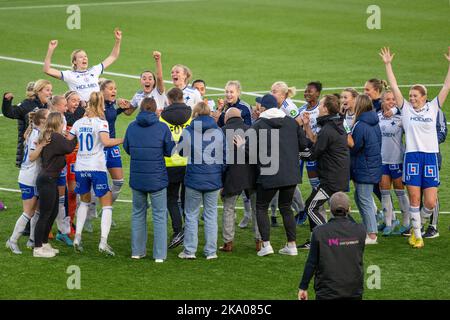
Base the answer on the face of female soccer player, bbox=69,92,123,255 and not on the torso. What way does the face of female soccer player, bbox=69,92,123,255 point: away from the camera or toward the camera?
away from the camera

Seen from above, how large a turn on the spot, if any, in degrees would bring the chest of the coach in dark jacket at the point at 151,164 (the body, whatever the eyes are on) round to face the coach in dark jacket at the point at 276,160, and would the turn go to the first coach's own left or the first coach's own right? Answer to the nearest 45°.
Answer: approximately 90° to the first coach's own right

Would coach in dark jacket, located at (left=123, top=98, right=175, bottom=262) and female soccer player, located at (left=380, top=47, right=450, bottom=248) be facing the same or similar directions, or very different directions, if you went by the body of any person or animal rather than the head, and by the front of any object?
very different directions

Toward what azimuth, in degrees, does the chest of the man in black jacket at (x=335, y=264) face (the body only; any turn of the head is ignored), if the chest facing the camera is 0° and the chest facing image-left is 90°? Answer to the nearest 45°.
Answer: approximately 180°

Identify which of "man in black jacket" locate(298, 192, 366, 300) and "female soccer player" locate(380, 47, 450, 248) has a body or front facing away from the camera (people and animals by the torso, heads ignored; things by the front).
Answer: the man in black jacket

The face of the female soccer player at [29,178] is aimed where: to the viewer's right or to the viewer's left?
to the viewer's right

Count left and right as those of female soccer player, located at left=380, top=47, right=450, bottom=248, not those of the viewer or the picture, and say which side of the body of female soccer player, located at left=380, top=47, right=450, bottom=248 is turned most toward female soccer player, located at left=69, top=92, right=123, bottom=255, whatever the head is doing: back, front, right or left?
right

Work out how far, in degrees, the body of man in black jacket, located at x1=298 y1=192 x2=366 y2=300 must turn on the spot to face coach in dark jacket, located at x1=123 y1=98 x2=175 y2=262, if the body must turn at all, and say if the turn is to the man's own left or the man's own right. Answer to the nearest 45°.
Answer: approximately 45° to the man's own left

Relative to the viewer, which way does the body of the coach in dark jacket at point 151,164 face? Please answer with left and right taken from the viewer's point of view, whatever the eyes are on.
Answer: facing away from the viewer

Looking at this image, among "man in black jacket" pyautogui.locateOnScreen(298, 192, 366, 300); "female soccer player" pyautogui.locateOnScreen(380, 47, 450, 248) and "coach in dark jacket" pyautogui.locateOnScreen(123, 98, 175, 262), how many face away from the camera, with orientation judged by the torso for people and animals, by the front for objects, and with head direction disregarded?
2

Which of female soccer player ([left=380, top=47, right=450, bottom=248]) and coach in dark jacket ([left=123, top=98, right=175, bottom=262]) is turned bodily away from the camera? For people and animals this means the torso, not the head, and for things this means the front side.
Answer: the coach in dark jacket

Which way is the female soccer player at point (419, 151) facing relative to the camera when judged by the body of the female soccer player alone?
toward the camera
